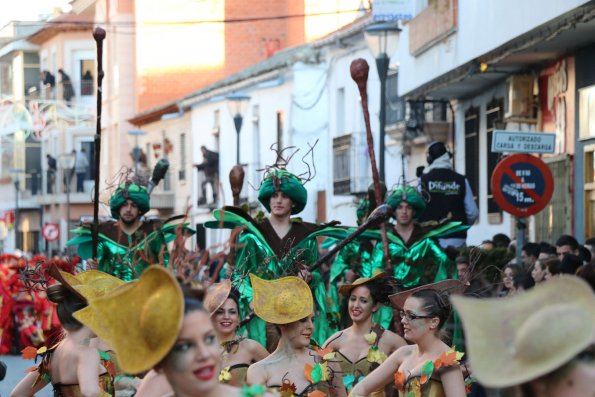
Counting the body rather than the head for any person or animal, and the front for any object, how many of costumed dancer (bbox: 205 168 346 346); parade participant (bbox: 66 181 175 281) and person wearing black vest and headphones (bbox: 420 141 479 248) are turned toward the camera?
2

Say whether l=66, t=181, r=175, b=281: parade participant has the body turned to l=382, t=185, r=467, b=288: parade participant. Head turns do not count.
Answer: no

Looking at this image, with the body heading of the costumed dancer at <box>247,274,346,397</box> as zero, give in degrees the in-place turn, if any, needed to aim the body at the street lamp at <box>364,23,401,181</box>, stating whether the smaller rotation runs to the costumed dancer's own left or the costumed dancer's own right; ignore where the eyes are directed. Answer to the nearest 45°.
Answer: approximately 135° to the costumed dancer's own left

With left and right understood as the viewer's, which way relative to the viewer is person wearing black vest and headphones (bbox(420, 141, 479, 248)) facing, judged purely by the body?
facing away from the viewer

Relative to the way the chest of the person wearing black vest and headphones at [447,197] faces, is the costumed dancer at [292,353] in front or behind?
behind

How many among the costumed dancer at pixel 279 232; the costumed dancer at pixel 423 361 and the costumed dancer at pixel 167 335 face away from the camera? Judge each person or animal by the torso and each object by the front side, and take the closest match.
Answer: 0

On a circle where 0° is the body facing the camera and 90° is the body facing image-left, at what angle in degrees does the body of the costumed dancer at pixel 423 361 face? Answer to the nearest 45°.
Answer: approximately 45°

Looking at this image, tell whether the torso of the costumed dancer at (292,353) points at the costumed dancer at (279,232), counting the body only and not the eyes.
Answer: no

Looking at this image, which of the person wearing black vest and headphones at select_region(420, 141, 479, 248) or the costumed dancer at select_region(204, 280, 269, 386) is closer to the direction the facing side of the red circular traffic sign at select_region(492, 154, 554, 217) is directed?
the costumed dancer

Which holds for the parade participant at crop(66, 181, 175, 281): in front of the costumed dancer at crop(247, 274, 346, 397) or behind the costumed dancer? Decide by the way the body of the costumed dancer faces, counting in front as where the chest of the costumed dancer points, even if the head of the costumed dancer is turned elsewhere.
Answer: behind

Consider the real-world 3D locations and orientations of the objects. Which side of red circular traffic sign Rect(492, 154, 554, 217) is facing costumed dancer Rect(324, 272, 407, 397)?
front

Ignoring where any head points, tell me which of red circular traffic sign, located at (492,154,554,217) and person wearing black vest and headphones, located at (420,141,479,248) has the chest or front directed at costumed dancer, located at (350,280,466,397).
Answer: the red circular traffic sign

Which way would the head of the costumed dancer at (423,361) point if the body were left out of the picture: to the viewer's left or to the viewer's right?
to the viewer's left

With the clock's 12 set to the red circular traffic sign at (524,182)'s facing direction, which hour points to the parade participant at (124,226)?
The parade participant is roughly at 2 o'clock from the red circular traffic sign.

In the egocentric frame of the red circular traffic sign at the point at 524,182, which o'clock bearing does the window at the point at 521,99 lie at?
The window is roughly at 6 o'clock from the red circular traffic sign.

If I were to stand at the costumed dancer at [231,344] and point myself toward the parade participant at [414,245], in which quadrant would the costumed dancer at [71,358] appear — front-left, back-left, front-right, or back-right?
back-left

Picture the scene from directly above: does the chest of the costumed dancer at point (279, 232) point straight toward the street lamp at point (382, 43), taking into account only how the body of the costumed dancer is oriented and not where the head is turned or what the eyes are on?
no

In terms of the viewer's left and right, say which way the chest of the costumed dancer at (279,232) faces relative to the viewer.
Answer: facing the viewer

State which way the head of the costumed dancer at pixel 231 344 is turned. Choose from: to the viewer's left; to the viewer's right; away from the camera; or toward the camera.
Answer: toward the camera

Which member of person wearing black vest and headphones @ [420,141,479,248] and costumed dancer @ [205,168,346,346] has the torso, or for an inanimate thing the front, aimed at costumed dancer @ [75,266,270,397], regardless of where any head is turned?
costumed dancer @ [205,168,346,346]
